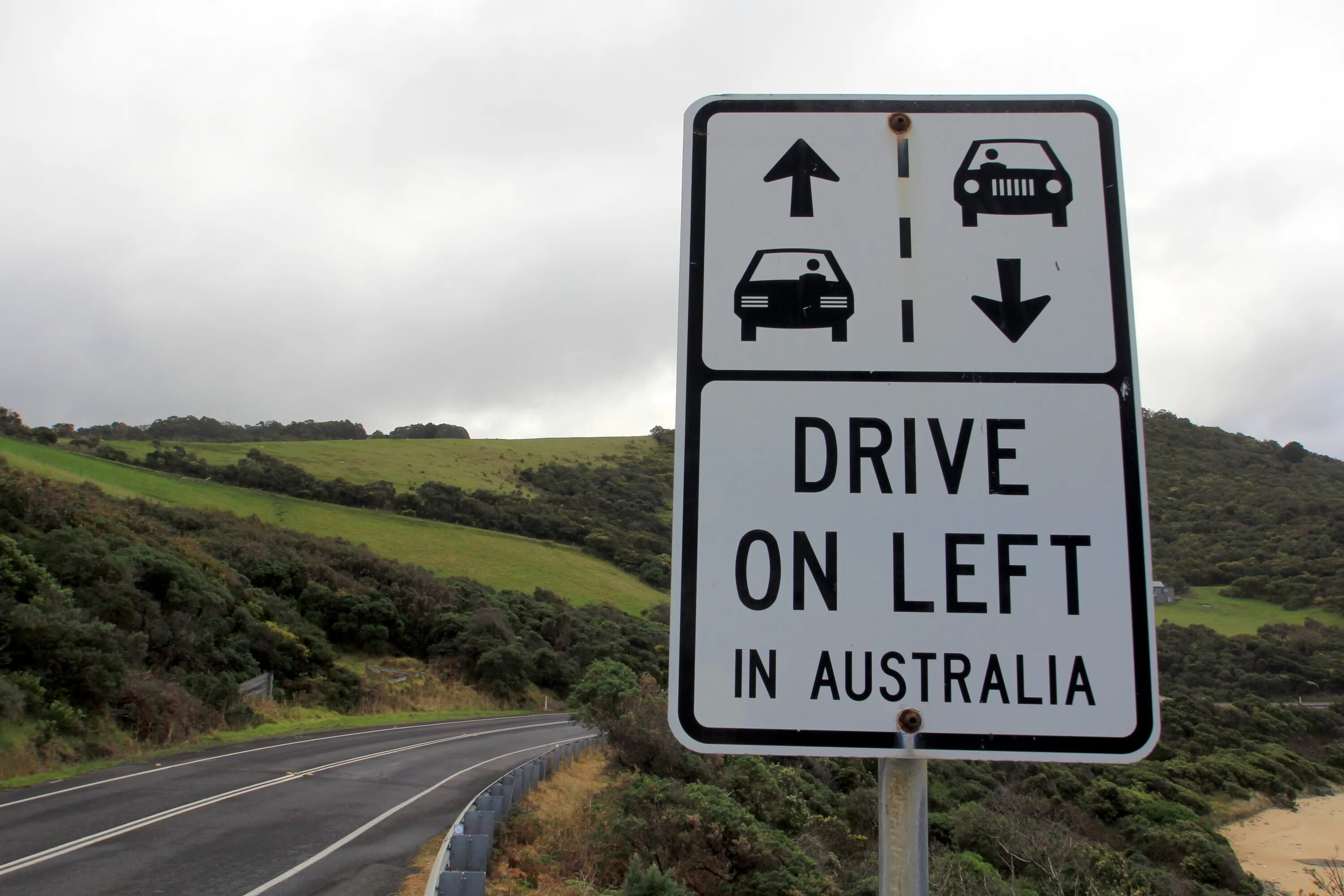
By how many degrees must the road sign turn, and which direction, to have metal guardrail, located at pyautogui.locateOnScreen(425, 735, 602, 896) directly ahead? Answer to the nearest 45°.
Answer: approximately 135° to its right

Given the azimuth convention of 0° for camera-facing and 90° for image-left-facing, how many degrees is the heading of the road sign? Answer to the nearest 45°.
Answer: approximately 0°
